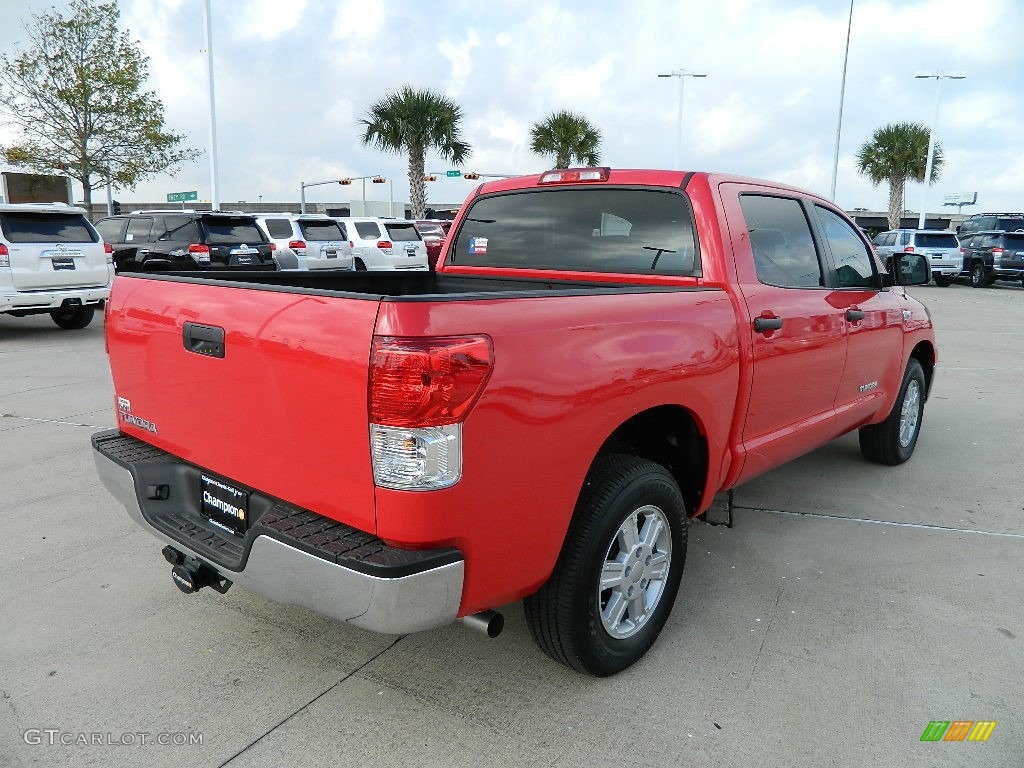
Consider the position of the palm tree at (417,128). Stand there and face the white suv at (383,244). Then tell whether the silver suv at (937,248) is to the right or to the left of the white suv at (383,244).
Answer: left

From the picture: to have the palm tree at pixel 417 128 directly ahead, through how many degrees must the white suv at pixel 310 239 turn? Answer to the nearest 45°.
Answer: approximately 45° to its right

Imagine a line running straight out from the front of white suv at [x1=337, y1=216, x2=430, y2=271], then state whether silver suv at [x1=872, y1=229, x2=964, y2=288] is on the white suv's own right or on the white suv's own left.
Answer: on the white suv's own right

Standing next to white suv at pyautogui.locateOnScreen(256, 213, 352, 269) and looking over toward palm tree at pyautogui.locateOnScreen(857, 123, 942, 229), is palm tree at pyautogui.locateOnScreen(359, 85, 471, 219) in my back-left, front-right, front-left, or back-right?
front-left

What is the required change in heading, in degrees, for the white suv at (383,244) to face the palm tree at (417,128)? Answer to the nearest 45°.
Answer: approximately 45° to its right

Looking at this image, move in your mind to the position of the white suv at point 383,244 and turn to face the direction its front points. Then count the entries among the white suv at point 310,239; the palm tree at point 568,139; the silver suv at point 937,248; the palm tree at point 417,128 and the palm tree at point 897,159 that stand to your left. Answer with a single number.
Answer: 1

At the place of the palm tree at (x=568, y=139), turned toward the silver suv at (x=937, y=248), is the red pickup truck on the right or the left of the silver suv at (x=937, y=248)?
right

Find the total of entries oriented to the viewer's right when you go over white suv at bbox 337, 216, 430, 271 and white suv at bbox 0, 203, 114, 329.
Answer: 0

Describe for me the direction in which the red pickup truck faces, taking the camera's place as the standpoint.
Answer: facing away from the viewer and to the right of the viewer

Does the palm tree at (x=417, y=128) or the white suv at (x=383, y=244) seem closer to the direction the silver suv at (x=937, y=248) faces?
the palm tree

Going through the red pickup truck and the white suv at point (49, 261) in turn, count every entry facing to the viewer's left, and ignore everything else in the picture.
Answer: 0

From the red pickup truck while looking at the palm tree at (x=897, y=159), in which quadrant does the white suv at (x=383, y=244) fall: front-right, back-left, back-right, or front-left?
front-left

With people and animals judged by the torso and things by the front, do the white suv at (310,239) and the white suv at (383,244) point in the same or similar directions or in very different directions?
same or similar directions

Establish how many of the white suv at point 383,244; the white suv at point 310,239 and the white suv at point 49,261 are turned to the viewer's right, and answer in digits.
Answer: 0

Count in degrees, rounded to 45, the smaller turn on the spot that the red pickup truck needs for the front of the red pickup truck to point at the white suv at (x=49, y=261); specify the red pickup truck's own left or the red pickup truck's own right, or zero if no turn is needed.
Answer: approximately 90° to the red pickup truck's own left

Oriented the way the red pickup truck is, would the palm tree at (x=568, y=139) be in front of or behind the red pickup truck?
in front

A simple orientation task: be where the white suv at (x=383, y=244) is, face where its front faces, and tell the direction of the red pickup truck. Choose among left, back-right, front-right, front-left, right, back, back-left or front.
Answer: back-left

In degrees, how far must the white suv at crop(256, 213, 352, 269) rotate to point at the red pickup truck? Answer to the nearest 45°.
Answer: approximately 135° to its left
